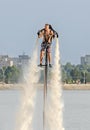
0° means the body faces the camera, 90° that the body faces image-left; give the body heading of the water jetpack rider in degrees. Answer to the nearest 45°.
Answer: approximately 0°
